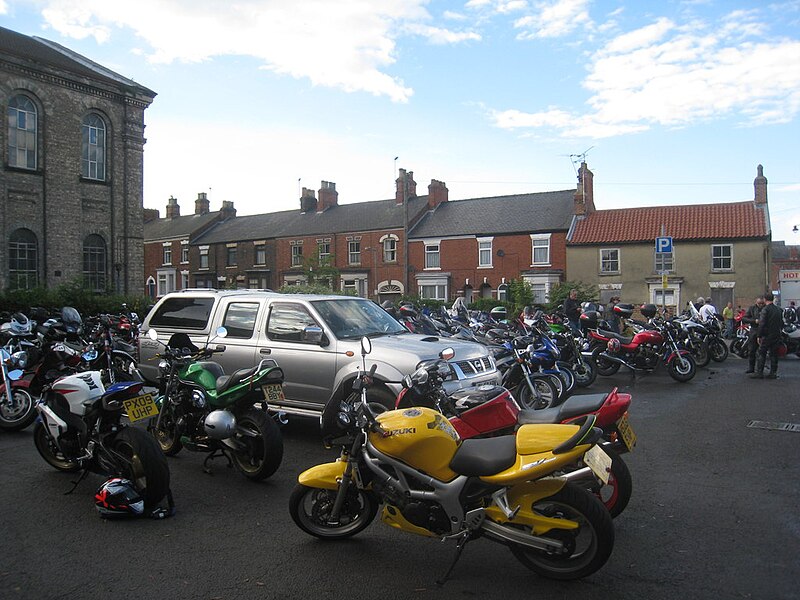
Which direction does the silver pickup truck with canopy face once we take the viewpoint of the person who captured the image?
facing the viewer and to the right of the viewer

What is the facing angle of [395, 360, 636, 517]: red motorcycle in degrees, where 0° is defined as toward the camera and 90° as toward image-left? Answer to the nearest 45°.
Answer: approximately 135°

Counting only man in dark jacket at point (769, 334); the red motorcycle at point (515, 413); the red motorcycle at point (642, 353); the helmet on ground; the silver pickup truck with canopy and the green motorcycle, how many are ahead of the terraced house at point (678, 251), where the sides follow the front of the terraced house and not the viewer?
6

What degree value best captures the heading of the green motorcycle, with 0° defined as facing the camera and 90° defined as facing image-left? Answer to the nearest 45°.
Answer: approximately 135°

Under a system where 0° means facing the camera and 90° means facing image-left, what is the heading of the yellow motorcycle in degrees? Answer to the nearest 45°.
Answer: approximately 90°

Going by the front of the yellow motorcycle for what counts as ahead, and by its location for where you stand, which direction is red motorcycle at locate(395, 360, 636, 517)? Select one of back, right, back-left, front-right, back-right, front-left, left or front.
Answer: right

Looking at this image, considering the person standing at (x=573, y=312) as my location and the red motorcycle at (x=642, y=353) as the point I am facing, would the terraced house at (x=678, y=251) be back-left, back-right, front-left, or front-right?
back-left

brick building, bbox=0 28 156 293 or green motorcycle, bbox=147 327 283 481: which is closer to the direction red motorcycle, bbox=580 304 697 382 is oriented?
the green motorcycle

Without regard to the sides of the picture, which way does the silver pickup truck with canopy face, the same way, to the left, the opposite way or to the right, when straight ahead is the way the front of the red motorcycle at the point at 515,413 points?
the opposite way

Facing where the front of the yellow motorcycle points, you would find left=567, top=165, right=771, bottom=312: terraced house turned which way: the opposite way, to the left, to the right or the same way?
to the left

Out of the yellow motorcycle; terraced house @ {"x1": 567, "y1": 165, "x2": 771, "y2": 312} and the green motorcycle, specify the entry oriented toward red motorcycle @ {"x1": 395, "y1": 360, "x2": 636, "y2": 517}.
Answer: the terraced house

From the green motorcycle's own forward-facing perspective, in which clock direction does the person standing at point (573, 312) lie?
The person standing is roughly at 3 o'clock from the green motorcycle.

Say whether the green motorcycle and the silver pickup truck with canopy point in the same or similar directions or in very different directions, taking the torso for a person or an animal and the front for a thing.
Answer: very different directions

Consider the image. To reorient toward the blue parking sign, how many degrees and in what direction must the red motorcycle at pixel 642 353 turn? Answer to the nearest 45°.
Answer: approximately 135° to its left

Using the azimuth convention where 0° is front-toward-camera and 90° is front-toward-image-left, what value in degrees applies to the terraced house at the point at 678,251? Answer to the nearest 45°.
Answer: approximately 0°

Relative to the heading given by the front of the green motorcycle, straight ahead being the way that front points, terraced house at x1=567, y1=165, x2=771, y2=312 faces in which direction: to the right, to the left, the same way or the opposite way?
to the left

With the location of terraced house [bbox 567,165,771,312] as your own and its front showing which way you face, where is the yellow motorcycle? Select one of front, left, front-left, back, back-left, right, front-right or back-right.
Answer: front

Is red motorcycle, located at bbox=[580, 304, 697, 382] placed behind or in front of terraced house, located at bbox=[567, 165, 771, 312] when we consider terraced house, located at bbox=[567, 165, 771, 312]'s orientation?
in front

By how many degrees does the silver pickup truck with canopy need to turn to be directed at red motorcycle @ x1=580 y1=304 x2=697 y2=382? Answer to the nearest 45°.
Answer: approximately 90° to its left

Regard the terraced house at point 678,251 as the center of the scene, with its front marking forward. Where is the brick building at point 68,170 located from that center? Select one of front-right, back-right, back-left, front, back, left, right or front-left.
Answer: front-right

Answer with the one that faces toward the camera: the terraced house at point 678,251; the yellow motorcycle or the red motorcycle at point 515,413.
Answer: the terraced house

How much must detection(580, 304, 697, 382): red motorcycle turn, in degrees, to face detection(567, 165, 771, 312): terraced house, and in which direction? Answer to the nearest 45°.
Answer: approximately 135° to its left
